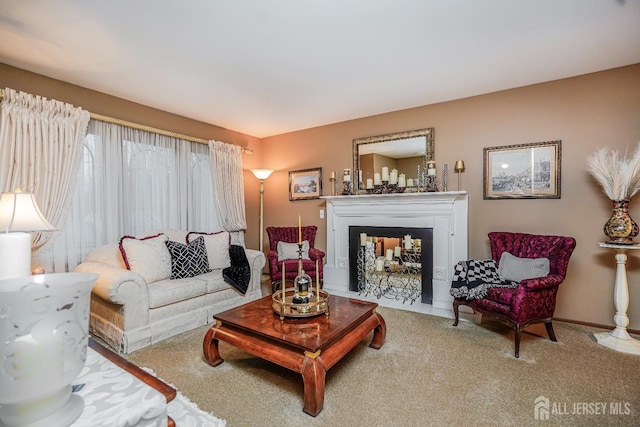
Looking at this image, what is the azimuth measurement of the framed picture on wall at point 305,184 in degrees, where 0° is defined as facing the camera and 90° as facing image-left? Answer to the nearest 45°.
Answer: approximately 45°

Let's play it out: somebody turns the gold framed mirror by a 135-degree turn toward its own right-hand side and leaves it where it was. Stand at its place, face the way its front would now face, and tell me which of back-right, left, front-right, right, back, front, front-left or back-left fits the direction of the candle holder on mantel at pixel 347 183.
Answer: left

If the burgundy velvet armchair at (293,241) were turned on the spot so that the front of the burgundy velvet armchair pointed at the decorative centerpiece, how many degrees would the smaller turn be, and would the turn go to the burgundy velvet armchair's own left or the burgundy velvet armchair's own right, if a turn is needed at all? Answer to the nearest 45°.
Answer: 0° — it already faces it

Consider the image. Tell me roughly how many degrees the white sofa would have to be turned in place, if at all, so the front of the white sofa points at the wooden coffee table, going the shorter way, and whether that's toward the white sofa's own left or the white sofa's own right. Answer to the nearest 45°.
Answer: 0° — it already faces it

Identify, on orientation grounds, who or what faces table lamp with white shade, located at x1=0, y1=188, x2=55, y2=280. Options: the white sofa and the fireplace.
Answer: the fireplace

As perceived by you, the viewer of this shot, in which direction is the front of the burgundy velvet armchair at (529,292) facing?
facing the viewer and to the left of the viewer

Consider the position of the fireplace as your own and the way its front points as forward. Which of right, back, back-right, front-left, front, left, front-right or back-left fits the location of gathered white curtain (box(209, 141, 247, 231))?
front-right

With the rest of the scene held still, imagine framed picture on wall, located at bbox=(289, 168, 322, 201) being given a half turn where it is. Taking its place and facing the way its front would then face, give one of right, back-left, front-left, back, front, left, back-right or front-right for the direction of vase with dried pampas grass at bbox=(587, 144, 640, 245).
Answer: right

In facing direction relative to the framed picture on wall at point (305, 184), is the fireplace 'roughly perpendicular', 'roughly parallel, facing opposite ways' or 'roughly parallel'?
roughly parallel

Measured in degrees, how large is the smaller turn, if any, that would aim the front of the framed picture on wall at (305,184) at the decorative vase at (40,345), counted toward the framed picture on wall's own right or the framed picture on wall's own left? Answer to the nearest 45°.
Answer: approximately 45° to the framed picture on wall's own left

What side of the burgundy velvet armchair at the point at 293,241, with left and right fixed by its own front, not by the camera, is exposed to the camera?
front

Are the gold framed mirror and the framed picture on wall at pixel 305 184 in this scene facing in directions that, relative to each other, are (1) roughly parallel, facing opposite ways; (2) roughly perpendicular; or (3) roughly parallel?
roughly parallel

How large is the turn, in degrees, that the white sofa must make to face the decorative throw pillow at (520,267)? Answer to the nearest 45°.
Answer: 0° — it already faces it

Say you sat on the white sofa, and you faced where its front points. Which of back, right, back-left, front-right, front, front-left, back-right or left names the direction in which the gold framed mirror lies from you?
front-left
